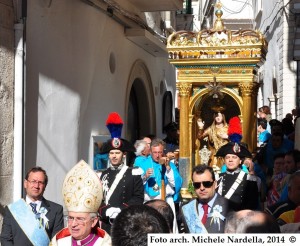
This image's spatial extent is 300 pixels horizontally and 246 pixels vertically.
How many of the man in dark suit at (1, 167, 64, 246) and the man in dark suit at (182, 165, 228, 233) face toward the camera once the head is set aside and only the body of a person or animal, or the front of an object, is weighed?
2

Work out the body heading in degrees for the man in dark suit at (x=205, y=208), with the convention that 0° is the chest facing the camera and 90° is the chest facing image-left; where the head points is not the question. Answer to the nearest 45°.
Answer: approximately 0°

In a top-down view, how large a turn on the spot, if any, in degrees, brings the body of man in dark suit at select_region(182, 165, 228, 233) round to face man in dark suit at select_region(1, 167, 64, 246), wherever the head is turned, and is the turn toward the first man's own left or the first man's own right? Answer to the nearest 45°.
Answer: approximately 90° to the first man's own right

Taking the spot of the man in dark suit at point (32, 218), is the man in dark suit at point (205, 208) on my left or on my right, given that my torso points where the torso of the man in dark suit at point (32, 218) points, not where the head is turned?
on my left

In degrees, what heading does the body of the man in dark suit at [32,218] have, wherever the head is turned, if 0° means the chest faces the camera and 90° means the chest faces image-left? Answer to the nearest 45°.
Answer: approximately 0°
